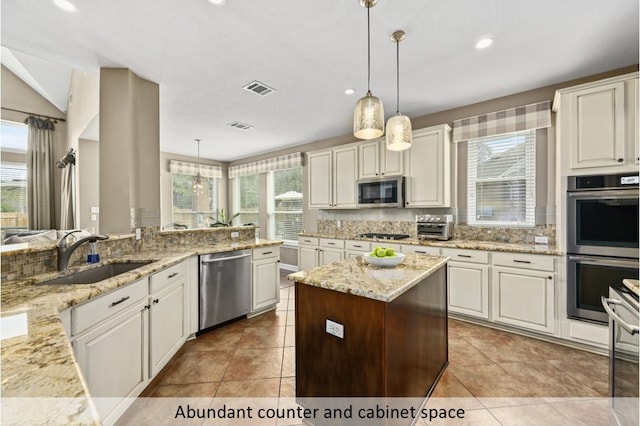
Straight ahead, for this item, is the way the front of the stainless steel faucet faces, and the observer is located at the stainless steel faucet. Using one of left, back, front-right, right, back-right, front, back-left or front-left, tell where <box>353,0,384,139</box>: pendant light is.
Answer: front-right

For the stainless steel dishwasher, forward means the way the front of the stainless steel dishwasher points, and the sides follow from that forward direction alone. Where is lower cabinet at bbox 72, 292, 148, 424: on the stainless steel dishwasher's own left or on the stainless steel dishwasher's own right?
on the stainless steel dishwasher's own right

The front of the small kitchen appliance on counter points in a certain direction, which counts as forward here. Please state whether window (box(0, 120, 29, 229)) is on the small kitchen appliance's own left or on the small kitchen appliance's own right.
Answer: on the small kitchen appliance's own right

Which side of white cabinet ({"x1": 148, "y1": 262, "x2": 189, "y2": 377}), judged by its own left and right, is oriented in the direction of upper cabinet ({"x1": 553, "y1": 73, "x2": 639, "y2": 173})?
front

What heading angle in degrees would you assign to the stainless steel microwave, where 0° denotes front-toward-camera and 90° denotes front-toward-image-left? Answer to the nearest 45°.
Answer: approximately 45°

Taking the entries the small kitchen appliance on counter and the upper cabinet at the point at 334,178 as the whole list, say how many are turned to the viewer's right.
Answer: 0

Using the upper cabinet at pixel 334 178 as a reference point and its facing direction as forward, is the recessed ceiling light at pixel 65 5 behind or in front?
in front

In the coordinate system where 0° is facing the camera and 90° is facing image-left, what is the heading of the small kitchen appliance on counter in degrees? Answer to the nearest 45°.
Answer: approximately 0°

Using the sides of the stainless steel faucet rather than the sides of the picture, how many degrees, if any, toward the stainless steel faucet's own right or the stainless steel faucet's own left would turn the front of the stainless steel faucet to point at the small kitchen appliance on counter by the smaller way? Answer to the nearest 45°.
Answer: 0° — it already faces it

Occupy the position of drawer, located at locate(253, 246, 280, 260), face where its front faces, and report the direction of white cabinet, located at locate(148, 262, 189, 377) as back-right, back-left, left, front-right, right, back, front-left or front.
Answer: right

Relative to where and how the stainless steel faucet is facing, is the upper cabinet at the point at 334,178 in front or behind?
in front

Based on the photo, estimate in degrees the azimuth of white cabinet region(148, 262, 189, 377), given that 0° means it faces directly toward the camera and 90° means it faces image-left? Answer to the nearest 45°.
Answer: approximately 315°

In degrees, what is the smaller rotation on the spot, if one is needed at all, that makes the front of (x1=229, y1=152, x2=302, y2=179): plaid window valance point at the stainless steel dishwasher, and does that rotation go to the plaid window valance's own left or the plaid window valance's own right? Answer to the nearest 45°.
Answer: approximately 45° to the plaid window valance's own left

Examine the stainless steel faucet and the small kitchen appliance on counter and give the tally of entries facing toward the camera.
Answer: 1

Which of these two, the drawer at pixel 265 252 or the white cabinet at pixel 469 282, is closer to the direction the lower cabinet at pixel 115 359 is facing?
the white cabinet

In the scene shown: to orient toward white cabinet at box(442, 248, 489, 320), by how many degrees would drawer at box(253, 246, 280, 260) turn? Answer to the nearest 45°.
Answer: approximately 45° to its left

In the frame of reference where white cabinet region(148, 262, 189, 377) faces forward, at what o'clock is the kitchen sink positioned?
The kitchen sink is roughly at 5 o'clock from the white cabinet.

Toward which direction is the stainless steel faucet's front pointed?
to the viewer's right
